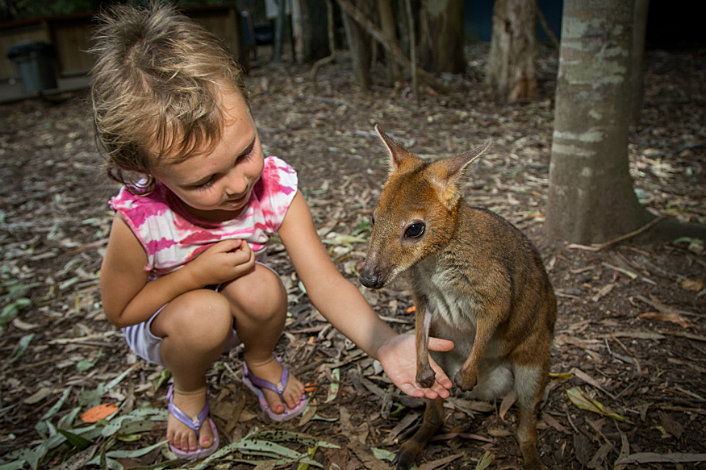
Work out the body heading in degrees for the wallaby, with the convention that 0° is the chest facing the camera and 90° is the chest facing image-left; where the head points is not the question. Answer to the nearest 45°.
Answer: approximately 45°

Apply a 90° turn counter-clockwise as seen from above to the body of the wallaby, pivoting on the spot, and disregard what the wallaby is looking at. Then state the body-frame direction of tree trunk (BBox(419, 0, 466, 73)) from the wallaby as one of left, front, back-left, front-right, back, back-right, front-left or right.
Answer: back-left

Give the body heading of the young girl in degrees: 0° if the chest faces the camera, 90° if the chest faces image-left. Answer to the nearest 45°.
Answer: approximately 315°

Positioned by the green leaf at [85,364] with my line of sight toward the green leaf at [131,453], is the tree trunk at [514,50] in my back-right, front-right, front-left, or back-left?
back-left

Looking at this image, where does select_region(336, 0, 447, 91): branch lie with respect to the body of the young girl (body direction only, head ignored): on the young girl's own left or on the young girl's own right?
on the young girl's own left

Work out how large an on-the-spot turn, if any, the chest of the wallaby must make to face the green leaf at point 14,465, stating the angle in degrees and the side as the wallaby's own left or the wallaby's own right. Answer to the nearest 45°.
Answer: approximately 45° to the wallaby's own right

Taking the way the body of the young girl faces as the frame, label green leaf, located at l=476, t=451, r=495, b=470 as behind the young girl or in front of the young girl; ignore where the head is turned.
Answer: in front

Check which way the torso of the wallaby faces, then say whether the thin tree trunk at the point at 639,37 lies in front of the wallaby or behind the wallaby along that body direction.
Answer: behind

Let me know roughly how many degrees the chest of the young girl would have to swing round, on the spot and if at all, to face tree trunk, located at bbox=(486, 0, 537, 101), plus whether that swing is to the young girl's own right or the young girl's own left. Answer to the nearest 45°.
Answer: approximately 90° to the young girl's own left

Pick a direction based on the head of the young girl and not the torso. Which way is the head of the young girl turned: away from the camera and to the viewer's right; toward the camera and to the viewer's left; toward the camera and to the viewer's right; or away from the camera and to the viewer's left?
toward the camera and to the viewer's right

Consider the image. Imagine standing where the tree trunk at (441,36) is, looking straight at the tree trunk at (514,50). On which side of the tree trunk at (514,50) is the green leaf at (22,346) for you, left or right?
right

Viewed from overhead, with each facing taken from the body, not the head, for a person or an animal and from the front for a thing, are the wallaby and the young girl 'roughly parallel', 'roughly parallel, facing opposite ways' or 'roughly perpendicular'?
roughly perpendicular

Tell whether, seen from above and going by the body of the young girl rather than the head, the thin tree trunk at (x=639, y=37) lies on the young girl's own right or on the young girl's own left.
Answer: on the young girl's own left
